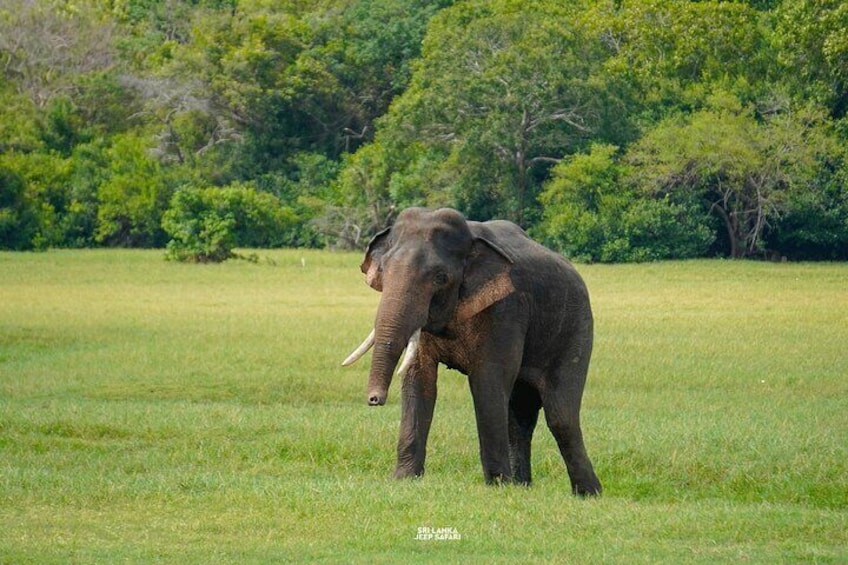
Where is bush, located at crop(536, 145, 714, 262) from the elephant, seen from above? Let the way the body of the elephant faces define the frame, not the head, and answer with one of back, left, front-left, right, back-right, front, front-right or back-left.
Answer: back-right

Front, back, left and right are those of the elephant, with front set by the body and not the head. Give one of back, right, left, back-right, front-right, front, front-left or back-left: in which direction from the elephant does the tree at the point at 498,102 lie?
back-right

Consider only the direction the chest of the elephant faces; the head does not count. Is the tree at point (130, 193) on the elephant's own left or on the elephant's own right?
on the elephant's own right

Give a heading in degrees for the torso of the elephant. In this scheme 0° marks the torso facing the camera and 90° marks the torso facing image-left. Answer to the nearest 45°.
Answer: approximately 45°
